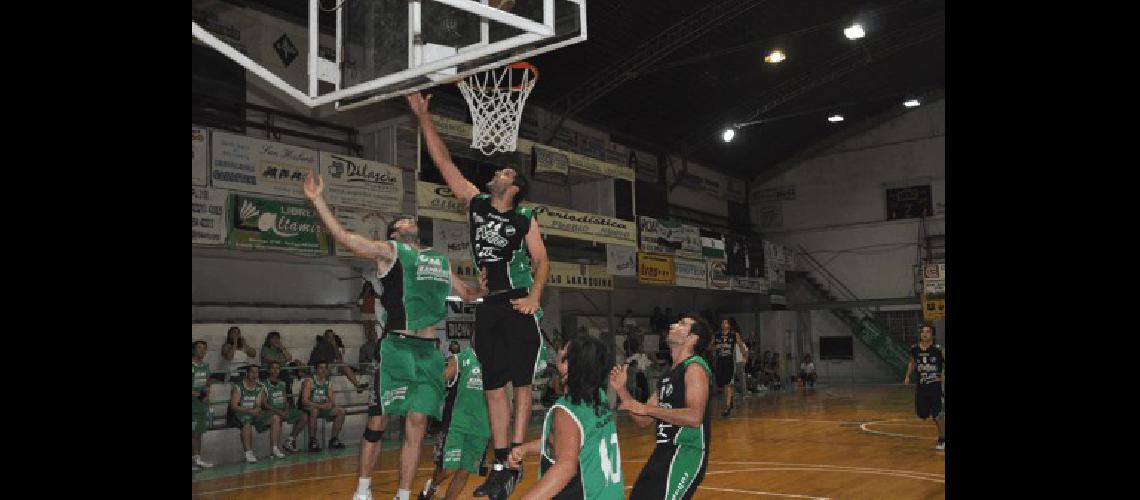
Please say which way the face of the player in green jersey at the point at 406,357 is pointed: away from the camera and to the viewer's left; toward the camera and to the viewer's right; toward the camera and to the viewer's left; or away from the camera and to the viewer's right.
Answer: toward the camera and to the viewer's right

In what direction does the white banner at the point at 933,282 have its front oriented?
toward the camera

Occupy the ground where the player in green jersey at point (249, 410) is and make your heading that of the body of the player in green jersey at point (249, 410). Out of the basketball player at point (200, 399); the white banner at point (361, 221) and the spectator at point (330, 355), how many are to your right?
1

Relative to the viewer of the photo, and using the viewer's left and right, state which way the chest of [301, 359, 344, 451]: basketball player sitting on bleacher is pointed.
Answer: facing the viewer and to the right of the viewer

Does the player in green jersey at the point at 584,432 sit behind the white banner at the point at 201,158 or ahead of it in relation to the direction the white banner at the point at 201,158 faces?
ahead

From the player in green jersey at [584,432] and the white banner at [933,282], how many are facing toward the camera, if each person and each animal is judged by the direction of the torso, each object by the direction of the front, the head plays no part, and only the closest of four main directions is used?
1

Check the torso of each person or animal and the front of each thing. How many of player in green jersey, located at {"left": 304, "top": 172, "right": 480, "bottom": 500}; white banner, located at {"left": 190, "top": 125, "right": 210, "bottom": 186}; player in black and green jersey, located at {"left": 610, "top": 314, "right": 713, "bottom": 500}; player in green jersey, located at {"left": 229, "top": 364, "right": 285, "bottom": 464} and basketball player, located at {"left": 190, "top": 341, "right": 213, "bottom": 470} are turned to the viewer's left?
1

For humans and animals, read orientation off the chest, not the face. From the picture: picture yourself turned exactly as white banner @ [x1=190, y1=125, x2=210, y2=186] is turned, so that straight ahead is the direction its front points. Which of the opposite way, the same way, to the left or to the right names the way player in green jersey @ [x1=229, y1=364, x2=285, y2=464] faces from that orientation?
the same way

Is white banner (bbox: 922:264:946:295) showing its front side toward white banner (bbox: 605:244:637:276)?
no

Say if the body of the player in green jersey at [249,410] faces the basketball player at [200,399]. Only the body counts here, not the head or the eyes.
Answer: no

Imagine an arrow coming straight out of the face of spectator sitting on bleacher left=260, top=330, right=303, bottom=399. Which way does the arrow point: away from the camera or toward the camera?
toward the camera

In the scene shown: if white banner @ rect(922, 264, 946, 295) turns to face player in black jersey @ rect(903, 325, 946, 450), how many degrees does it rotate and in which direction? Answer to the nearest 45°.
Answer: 0° — it already faces them

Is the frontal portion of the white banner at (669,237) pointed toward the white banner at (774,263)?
no

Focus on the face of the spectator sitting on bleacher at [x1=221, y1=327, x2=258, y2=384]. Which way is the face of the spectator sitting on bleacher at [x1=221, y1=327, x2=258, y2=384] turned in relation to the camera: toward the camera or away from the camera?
toward the camera

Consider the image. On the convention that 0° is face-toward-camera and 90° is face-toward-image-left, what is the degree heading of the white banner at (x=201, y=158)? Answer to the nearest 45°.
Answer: approximately 315°

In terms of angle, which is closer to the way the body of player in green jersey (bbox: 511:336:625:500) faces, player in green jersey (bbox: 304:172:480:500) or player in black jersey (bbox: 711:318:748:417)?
the player in green jersey
